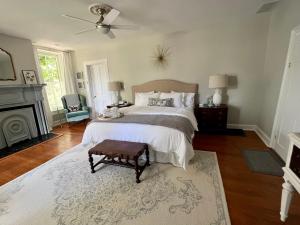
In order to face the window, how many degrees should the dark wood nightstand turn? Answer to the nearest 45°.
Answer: approximately 90° to its right

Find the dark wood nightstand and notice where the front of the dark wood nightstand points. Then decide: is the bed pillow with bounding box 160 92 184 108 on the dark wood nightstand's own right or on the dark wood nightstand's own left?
on the dark wood nightstand's own right

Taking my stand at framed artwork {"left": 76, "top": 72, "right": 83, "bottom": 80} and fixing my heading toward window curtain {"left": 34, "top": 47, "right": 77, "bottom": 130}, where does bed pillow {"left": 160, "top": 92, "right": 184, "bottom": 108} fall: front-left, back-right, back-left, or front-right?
back-left

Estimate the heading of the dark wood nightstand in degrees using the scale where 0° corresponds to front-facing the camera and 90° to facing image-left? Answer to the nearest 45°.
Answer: approximately 0°

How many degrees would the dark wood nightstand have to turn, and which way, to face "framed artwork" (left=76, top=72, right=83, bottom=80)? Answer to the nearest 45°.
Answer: approximately 90° to its right

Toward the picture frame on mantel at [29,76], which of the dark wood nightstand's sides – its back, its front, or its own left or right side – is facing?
right

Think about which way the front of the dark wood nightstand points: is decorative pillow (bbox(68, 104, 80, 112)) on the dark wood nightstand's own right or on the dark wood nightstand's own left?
on the dark wood nightstand's own right

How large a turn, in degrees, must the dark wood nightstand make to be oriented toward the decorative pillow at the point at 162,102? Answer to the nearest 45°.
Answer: approximately 90° to its right

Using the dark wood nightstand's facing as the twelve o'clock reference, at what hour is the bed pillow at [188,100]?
The bed pillow is roughly at 3 o'clock from the dark wood nightstand.

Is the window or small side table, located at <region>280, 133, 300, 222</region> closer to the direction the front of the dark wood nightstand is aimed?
the small side table
